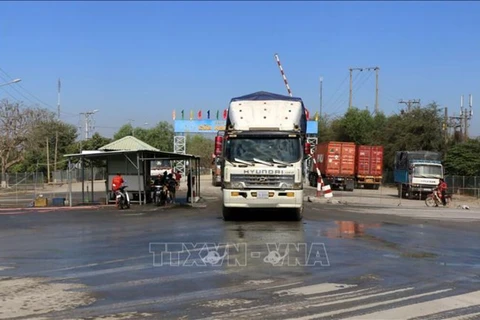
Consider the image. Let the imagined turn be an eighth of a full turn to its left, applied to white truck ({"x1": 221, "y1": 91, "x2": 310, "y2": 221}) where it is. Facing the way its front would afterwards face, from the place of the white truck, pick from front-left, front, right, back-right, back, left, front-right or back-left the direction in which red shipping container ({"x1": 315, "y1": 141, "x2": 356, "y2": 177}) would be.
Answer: back-left

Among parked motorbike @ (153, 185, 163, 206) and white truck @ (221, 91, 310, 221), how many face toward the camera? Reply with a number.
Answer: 2

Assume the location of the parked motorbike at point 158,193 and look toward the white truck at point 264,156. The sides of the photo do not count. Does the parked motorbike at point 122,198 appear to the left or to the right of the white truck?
right

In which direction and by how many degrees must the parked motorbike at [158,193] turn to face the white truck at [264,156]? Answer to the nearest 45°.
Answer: approximately 90° to its left

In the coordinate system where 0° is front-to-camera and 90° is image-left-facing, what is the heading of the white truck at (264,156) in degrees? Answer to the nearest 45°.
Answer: approximately 0°

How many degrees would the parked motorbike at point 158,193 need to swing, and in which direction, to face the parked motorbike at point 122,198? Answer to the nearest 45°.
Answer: approximately 45° to its right

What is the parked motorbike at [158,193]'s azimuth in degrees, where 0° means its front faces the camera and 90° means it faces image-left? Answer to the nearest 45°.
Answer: approximately 0°

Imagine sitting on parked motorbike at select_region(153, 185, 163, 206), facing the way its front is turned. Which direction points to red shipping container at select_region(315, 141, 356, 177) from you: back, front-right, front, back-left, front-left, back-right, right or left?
back-left

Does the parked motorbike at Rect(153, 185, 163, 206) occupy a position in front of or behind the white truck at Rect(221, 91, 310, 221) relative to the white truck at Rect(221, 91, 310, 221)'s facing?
behind
